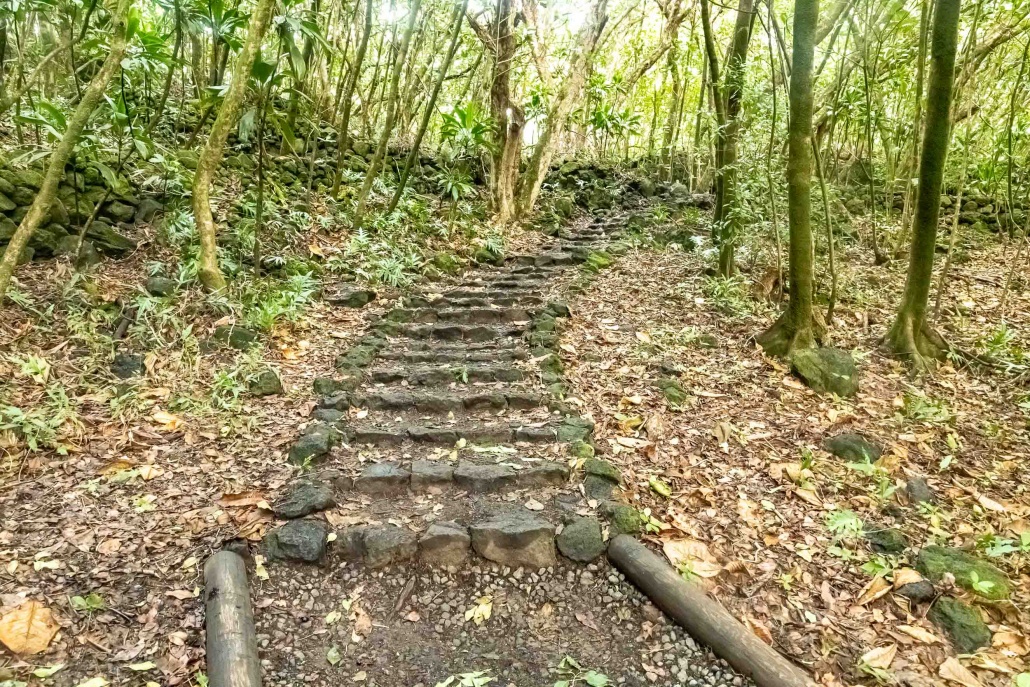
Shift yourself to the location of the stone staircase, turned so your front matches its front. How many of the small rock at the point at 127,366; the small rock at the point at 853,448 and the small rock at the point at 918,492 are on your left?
2

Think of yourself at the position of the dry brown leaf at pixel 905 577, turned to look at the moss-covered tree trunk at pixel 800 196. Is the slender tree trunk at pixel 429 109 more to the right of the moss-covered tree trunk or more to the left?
left

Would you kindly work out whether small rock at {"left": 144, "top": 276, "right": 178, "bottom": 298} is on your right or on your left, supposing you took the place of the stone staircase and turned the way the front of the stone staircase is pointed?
on your right

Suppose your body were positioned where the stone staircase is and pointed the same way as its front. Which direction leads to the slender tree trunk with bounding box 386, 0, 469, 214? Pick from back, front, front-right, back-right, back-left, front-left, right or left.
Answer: back

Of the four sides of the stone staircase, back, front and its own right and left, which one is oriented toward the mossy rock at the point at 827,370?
left

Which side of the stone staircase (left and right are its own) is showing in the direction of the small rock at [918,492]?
left

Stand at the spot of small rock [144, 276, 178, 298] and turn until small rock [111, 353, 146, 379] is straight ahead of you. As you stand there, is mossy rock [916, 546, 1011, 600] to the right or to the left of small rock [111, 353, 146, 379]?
left

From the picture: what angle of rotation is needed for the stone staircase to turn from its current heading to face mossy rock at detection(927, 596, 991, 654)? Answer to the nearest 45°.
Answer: approximately 45° to its left

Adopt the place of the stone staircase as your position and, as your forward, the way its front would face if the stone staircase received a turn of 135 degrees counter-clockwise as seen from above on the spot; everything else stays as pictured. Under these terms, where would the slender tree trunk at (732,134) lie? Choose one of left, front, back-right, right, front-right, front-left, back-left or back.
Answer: front

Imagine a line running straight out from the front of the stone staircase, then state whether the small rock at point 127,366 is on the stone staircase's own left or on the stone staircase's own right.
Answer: on the stone staircase's own right

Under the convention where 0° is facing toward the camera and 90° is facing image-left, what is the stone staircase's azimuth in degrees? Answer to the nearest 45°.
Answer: approximately 0°
